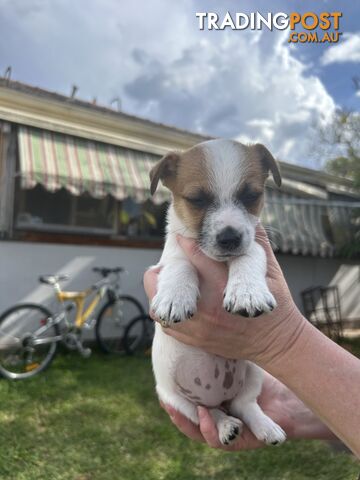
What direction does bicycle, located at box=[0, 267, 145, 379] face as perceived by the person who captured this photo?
facing away from the viewer and to the right of the viewer

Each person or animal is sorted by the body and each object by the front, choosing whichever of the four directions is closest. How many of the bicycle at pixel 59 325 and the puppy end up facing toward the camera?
1

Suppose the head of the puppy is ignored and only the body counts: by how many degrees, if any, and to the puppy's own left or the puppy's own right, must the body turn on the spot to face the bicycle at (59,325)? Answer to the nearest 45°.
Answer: approximately 135° to the puppy's own right

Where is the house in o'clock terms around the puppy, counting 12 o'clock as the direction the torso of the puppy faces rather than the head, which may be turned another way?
The house is roughly at 5 o'clock from the puppy.

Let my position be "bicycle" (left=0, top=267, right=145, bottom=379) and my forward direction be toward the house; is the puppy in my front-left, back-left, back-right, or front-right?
back-right
